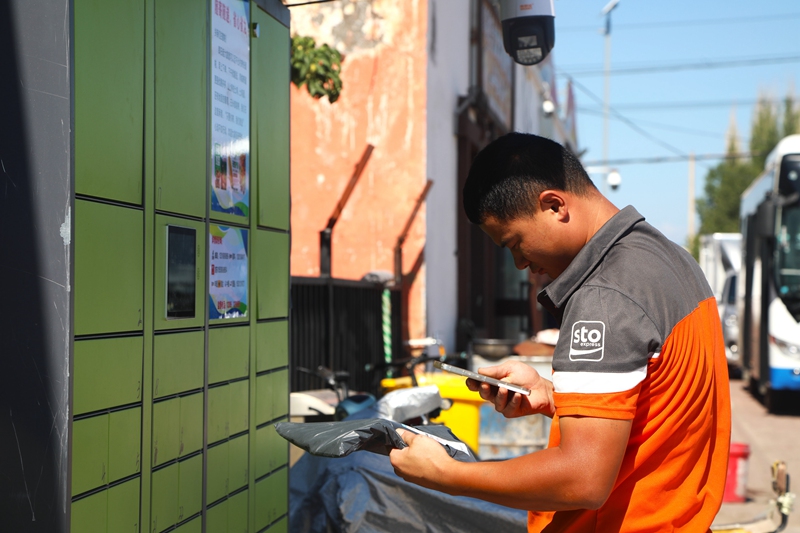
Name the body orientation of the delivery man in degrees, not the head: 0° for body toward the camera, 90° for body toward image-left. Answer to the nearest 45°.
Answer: approximately 90°

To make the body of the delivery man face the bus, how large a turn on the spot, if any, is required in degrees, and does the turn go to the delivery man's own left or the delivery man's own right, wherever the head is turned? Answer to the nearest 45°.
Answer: approximately 90° to the delivery man's own right

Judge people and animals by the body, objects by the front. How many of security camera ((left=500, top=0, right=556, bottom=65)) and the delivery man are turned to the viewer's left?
1

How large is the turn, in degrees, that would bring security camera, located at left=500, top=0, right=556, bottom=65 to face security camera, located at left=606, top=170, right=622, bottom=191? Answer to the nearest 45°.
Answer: approximately 180°

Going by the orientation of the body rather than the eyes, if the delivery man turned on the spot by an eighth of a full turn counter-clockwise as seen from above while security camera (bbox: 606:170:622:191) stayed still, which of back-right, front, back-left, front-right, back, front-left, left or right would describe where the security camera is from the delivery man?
back-right

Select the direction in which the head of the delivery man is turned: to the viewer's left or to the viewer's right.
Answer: to the viewer's left

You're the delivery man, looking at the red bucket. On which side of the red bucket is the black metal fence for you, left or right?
left

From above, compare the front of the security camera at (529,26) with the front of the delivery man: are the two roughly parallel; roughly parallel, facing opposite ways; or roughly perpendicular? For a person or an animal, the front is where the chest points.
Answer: roughly perpendicular
